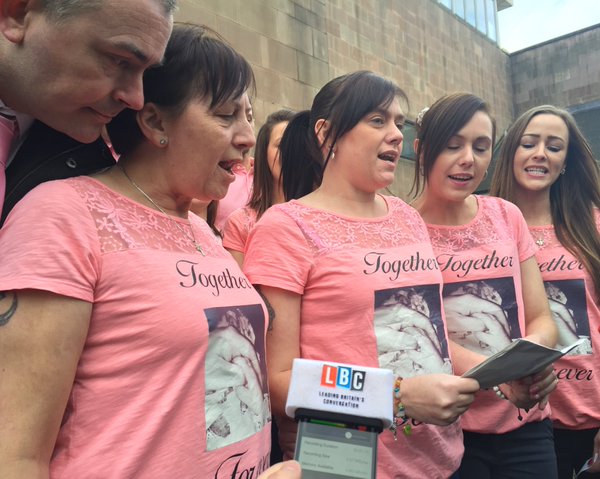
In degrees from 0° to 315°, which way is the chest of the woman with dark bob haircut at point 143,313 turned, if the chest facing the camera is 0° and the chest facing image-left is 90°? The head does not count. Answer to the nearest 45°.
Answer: approximately 315°

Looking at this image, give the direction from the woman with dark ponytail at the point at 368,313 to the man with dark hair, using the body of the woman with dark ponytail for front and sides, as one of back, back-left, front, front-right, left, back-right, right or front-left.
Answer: right

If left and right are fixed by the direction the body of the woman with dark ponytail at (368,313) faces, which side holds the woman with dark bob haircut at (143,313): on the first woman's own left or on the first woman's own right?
on the first woman's own right

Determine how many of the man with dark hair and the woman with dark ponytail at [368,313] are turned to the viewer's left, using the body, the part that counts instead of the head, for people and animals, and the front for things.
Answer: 0

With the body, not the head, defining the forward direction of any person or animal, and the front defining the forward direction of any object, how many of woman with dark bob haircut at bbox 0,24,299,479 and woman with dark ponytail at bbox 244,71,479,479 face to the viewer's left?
0

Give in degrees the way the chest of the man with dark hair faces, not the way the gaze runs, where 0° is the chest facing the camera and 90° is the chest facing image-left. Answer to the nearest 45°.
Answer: approximately 315°

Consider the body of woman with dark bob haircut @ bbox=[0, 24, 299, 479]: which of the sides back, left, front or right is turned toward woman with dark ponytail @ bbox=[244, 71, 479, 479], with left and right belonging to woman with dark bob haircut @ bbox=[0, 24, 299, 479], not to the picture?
left

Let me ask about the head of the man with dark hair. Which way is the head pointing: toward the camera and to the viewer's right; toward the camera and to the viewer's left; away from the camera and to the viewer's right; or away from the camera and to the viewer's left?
toward the camera and to the viewer's right
